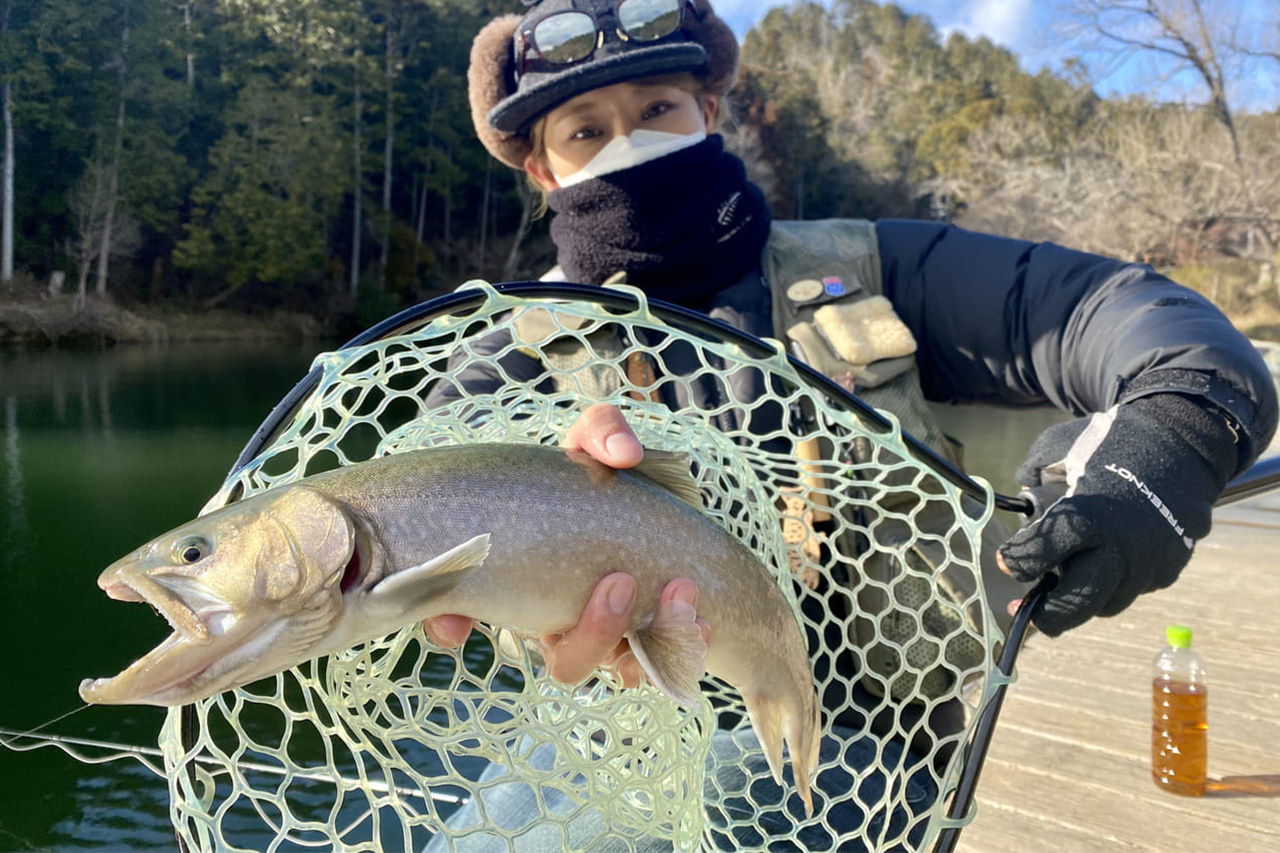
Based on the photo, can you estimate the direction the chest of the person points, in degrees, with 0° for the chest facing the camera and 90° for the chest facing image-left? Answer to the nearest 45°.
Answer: approximately 0°
